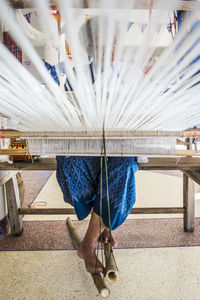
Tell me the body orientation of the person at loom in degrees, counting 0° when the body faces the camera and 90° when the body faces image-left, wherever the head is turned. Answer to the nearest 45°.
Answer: approximately 0°

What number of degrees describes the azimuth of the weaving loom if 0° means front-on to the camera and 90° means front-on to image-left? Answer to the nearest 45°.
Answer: approximately 180°
